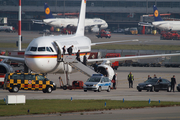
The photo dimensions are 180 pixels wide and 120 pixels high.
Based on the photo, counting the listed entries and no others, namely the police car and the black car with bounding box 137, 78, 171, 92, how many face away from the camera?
0

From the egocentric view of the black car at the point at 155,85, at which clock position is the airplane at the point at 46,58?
The airplane is roughly at 1 o'clock from the black car.

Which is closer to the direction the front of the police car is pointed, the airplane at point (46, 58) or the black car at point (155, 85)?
the airplane

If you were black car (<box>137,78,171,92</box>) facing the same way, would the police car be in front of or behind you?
in front

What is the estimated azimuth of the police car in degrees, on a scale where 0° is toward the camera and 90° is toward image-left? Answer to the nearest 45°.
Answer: approximately 45°

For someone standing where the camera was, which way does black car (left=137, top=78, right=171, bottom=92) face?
facing the viewer and to the left of the viewer

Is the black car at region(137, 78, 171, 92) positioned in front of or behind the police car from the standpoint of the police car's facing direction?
behind

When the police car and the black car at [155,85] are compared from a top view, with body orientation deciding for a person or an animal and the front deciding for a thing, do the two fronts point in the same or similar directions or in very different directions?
same or similar directions
